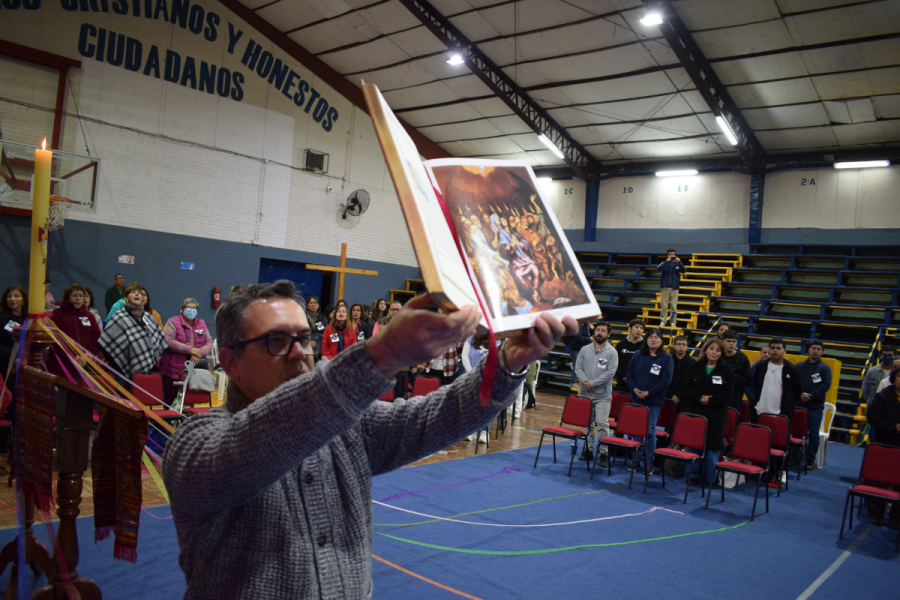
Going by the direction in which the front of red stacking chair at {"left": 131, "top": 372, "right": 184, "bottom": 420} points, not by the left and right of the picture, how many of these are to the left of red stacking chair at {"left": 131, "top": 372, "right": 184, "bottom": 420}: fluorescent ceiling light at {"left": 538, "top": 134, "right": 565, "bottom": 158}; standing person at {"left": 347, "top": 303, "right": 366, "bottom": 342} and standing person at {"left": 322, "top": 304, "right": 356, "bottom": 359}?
3

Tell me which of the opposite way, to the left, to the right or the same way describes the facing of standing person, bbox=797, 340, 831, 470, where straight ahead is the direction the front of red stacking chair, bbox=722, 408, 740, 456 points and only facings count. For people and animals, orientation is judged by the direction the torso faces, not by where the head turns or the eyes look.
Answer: the same way

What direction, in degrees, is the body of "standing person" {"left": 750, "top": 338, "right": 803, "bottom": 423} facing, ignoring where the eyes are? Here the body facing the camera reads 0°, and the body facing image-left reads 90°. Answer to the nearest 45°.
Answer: approximately 45°

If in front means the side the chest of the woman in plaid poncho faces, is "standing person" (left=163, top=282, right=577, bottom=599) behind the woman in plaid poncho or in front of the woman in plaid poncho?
in front

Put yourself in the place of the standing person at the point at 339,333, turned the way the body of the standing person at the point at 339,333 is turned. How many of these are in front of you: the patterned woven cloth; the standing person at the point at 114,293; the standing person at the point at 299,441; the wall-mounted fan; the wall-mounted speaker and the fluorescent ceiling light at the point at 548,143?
2

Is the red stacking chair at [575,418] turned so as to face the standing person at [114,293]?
no

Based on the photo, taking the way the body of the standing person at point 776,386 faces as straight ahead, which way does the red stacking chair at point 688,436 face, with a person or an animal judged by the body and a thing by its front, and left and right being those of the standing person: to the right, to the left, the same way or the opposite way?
the same way

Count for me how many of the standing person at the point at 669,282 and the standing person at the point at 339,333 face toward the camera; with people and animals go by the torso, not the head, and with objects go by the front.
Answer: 2

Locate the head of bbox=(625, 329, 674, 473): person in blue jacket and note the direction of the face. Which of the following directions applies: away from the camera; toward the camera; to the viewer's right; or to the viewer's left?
toward the camera

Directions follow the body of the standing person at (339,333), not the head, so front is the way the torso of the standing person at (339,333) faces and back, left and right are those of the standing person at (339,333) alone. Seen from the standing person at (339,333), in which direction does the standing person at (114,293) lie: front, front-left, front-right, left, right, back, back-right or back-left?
back-right

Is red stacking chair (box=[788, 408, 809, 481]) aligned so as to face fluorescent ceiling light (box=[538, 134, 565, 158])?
no

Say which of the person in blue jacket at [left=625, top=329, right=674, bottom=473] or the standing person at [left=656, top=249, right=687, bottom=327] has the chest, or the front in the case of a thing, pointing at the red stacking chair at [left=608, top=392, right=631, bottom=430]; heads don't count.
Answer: the standing person

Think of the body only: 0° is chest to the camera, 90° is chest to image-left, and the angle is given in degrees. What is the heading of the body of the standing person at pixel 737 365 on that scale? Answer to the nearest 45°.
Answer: approximately 45°

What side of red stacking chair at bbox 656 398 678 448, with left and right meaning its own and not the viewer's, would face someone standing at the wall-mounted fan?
right
